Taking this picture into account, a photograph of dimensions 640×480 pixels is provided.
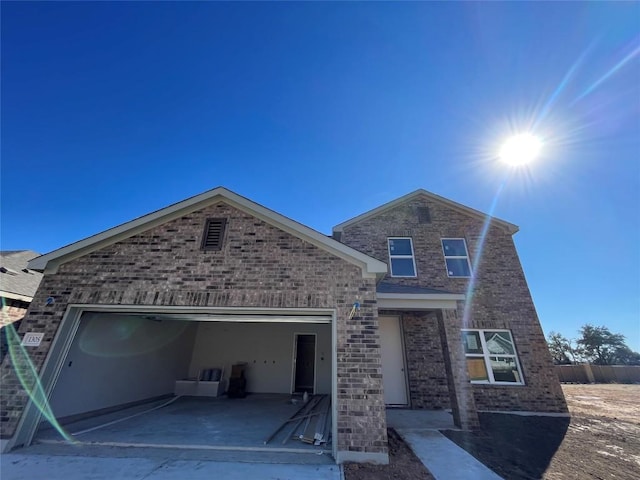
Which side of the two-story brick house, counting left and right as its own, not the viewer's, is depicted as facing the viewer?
front

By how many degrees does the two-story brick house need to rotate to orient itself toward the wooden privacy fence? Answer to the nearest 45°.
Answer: approximately 135° to its left
